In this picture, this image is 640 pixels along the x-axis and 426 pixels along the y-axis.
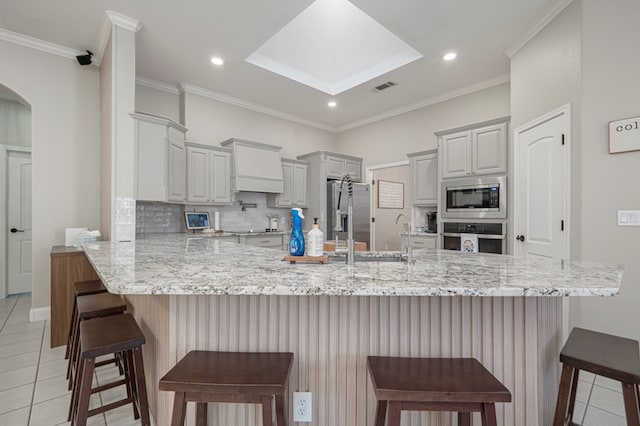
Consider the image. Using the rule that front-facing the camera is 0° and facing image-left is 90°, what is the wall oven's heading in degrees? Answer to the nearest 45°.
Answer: approximately 0°

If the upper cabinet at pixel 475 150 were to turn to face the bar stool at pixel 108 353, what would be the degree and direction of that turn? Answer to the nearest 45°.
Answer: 0° — it already faces it

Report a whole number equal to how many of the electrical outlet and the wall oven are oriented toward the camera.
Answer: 2

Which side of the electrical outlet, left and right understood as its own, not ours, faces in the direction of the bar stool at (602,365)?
left

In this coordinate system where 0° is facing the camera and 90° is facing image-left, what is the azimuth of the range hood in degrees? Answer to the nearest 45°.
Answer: approximately 315°

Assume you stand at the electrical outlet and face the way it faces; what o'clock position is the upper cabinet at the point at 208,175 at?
The upper cabinet is roughly at 5 o'clock from the electrical outlet.

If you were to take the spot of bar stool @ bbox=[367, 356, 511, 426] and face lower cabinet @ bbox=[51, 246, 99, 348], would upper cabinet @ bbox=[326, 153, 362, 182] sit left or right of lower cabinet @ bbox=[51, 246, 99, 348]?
right
